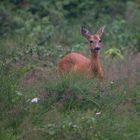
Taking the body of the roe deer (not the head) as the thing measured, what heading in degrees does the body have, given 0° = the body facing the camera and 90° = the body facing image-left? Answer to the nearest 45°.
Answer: approximately 315°
